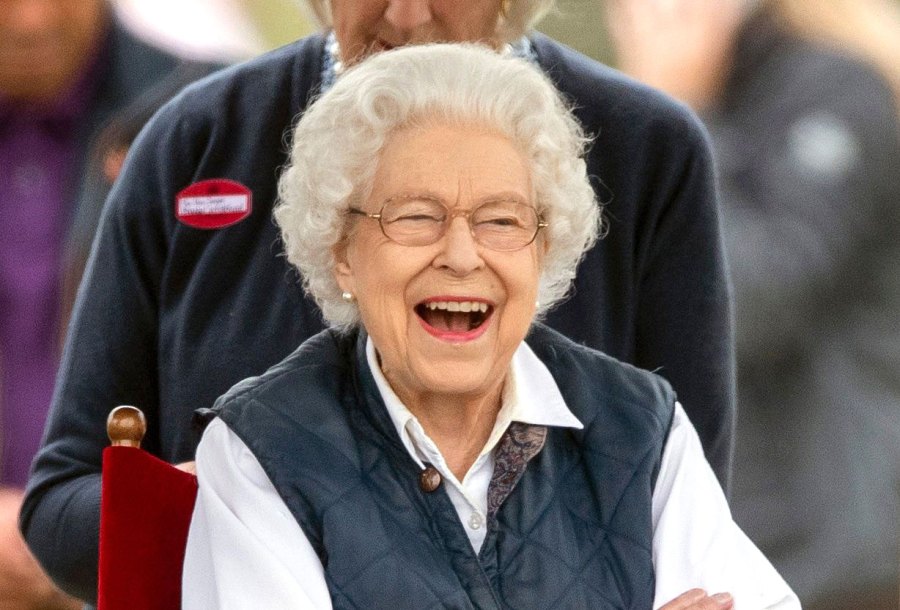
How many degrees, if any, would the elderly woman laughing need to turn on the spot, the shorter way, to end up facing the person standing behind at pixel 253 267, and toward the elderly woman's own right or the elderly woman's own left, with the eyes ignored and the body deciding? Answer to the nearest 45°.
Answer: approximately 135° to the elderly woman's own right

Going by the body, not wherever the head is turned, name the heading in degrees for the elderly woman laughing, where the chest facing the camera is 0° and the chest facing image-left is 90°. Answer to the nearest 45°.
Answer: approximately 0°

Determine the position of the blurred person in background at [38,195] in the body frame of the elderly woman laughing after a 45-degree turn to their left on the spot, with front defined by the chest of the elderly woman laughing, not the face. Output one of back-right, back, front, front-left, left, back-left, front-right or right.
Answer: back

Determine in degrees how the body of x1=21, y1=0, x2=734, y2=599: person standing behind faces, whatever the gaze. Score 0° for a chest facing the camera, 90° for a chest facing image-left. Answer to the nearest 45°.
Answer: approximately 0°

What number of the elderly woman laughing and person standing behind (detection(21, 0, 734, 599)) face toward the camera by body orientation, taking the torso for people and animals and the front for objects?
2
